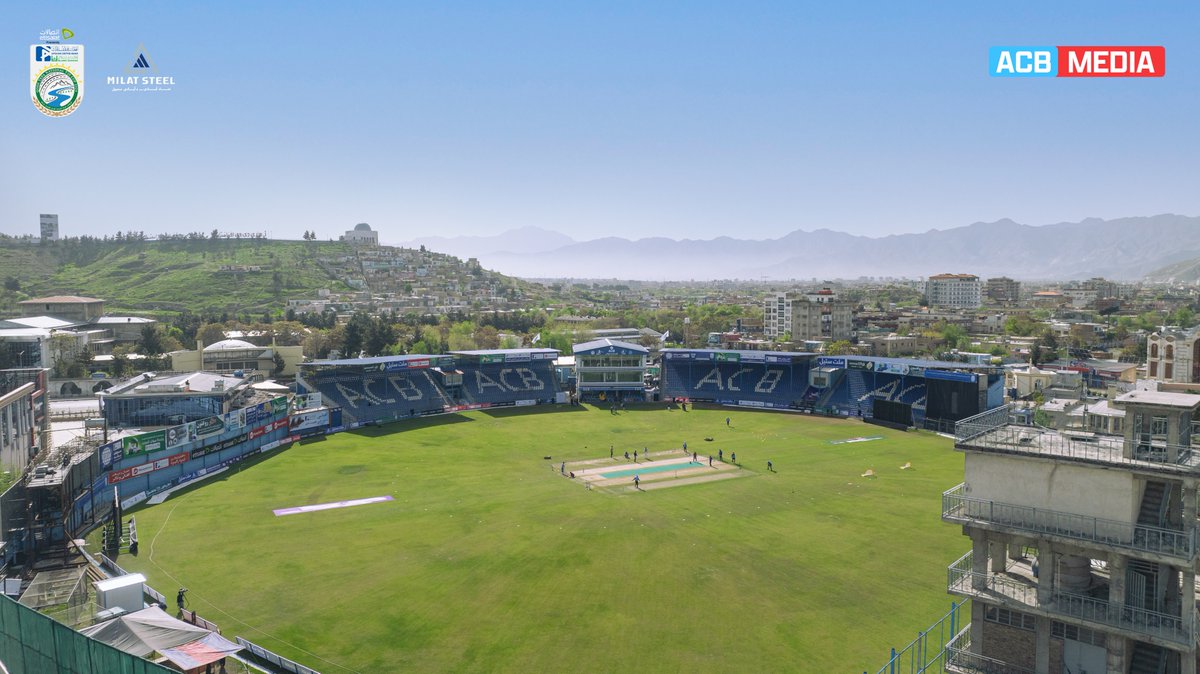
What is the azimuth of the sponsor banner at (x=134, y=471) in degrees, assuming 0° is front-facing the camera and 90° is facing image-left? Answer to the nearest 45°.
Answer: approximately 315°

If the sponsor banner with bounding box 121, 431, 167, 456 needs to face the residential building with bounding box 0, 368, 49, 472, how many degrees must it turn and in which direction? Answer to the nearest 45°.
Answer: approximately 135° to its right

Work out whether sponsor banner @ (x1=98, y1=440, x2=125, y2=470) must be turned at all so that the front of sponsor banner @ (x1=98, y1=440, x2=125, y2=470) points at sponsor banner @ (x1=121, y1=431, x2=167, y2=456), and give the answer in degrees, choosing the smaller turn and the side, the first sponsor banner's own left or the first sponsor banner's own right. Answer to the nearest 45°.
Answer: approximately 90° to the first sponsor banner's own left

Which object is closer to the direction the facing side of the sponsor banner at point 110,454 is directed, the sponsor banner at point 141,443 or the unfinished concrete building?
the unfinished concrete building

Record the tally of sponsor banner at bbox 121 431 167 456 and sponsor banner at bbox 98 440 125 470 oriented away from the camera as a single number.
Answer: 0

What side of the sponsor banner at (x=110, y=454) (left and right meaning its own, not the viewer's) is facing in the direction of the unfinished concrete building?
front

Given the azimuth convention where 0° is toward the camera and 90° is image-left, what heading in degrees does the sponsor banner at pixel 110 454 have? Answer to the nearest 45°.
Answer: approximately 315°

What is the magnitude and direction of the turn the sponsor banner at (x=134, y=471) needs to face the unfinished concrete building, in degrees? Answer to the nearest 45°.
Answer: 0° — it already faces it
